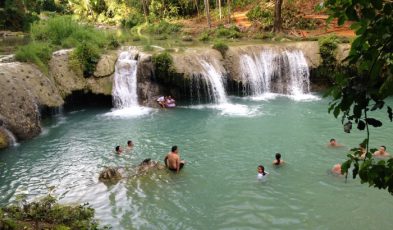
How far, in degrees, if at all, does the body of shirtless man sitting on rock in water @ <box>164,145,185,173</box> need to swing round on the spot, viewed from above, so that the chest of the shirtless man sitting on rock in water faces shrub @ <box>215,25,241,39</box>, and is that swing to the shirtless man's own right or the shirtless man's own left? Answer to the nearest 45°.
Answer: approximately 45° to the shirtless man's own left

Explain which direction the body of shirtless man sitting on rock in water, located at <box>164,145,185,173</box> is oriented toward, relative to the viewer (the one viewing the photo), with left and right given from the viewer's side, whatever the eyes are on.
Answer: facing away from the viewer and to the right of the viewer

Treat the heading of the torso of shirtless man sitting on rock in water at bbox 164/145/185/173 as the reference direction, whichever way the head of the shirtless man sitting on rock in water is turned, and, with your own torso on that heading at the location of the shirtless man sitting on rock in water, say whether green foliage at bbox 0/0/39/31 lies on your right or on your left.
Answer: on your left

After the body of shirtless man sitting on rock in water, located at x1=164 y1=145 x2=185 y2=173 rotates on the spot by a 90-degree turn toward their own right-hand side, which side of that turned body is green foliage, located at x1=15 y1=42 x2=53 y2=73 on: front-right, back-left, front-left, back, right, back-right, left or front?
back

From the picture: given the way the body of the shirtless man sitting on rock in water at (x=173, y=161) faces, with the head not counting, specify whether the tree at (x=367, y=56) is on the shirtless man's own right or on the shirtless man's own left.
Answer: on the shirtless man's own right

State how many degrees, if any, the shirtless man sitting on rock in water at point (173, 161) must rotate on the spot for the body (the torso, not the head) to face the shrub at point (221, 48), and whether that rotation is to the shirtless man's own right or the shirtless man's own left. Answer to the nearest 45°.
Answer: approximately 45° to the shirtless man's own left

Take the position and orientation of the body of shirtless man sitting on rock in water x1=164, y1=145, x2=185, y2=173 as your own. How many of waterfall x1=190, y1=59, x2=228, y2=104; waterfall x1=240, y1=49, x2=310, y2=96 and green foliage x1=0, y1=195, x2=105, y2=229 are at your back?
1

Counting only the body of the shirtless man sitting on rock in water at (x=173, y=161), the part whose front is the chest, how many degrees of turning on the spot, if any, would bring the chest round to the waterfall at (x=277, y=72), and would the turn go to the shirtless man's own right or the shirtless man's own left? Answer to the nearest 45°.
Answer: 0° — they already face it

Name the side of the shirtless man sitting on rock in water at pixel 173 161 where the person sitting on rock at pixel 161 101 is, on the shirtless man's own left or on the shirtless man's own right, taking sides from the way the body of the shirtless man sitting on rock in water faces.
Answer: on the shirtless man's own left

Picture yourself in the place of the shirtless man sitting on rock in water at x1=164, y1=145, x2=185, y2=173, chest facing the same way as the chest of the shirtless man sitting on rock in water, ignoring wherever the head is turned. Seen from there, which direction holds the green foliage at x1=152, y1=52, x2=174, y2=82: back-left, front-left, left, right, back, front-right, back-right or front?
front-left

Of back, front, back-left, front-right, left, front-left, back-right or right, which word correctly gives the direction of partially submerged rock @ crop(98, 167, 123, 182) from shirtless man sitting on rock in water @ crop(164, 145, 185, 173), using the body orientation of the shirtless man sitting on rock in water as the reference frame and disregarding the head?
back-left

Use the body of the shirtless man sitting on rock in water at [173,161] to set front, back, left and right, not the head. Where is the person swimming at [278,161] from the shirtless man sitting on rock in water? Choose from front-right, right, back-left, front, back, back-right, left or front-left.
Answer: front-right

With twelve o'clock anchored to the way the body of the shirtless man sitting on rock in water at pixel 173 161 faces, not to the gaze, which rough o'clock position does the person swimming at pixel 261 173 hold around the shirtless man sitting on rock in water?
The person swimming is roughly at 2 o'clock from the shirtless man sitting on rock in water.
